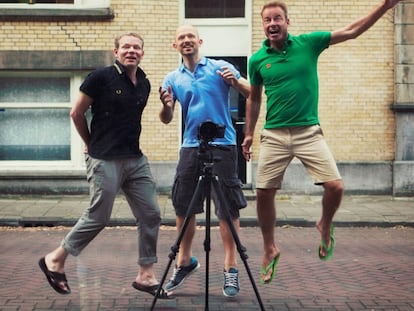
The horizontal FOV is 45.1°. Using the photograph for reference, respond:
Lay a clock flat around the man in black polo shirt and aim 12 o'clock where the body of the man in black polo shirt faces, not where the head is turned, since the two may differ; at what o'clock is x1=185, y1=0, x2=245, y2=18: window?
The window is roughly at 8 o'clock from the man in black polo shirt.

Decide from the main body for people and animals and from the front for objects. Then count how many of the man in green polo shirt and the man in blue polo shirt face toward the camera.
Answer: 2

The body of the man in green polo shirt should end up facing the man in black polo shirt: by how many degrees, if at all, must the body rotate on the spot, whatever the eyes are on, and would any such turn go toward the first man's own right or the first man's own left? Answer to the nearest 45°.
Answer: approximately 90° to the first man's own right

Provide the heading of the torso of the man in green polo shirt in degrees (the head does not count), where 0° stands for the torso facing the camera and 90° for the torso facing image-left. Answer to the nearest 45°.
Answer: approximately 0°

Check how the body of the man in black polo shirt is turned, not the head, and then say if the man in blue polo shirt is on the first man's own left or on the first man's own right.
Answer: on the first man's own left

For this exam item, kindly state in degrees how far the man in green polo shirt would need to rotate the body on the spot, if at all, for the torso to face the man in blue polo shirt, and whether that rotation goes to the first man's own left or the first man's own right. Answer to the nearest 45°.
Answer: approximately 90° to the first man's own right
